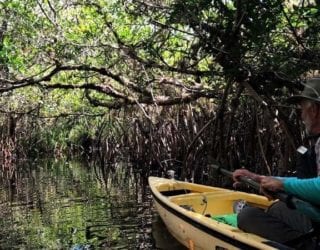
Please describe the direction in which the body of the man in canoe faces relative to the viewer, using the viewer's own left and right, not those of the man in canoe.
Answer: facing to the left of the viewer

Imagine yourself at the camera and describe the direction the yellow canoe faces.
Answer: facing away from the viewer and to the left of the viewer
